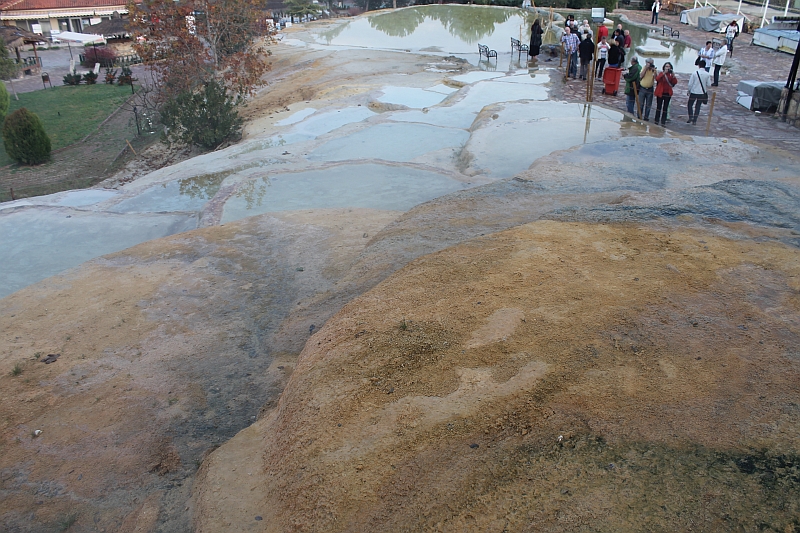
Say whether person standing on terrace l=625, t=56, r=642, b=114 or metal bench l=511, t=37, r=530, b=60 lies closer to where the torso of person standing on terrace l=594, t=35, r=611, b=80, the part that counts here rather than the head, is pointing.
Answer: the person standing on terrace

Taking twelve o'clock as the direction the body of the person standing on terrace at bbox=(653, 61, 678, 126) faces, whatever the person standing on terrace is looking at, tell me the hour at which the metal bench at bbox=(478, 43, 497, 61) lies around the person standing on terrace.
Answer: The metal bench is roughly at 5 o'clock from the person standing on terrace.

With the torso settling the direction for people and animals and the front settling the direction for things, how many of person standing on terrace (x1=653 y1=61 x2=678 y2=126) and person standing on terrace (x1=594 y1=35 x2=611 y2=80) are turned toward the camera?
2

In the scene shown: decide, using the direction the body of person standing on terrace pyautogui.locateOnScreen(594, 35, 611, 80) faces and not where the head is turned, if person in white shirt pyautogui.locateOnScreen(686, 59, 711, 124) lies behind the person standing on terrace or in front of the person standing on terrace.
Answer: in front

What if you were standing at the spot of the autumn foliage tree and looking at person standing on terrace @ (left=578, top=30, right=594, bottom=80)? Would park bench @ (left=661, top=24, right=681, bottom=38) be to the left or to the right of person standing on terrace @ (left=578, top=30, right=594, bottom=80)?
left

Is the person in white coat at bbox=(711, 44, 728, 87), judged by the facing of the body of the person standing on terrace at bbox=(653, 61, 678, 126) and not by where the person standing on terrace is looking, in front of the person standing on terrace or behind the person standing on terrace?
behind

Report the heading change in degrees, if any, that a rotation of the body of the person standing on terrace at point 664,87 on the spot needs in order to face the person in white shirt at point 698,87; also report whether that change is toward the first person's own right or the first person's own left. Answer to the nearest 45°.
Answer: approximately 135° to the first person's own left

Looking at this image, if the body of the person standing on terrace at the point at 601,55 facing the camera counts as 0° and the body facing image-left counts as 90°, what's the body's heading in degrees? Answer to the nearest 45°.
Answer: approximately 0°

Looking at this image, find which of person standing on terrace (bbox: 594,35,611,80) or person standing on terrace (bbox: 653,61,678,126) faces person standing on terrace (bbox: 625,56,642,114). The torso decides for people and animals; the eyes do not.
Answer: person standing on terrace (bbox: 594,35,611,80)

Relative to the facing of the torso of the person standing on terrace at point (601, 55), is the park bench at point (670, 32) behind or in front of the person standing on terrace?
behind

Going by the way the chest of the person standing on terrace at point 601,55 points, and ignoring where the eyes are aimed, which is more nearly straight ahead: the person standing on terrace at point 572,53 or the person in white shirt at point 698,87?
the person in white shirt

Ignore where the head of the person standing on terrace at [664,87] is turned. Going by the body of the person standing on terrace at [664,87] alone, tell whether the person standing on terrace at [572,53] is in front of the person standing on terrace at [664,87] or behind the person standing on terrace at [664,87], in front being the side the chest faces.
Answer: behind
